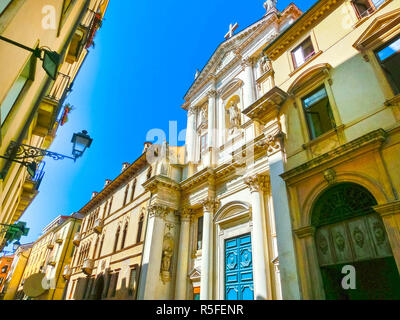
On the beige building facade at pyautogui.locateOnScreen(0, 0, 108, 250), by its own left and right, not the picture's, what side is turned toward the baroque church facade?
front

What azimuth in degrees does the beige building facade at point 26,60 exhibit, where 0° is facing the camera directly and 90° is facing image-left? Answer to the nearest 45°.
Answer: approximately 270°

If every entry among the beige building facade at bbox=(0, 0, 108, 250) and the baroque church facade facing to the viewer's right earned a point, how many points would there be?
1

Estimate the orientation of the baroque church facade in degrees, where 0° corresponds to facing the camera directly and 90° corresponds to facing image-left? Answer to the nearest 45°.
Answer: approximately 45°

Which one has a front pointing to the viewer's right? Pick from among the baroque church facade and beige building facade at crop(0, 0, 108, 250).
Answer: the beige building facade

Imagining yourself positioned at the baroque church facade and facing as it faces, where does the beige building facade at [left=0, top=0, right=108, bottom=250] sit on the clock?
The beige building facade is roughly at 12 o'clock from the baroque church facade.

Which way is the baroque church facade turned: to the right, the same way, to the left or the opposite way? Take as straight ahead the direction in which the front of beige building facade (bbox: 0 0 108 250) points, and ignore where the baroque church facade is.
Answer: the opposite way
